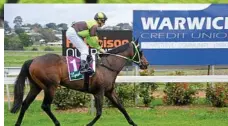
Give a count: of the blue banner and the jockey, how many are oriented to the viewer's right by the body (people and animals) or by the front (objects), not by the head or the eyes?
1

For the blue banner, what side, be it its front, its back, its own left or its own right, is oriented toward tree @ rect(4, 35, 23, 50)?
back

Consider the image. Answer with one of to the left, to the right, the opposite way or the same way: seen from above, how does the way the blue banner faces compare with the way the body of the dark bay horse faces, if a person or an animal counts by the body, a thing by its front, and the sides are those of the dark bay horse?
to the right

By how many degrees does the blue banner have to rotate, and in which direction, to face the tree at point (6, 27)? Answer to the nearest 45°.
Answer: approximately 90° to its right

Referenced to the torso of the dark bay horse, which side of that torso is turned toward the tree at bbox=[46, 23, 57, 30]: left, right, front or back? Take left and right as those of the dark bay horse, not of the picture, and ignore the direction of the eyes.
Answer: left

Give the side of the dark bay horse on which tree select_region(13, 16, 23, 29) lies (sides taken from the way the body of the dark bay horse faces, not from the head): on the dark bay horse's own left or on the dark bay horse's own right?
on the dark bay horse's own left

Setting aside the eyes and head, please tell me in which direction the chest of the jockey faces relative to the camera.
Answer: to the viewer's right

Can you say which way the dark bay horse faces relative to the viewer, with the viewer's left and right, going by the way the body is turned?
facing to the right of the viewer

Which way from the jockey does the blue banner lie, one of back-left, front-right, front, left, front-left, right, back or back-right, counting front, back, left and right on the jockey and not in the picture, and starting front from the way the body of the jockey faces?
front-left

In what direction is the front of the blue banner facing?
toward the camera

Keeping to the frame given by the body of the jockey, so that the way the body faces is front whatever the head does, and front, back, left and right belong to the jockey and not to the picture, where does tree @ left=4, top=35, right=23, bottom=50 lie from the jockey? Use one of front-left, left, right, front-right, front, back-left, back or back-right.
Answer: back-left

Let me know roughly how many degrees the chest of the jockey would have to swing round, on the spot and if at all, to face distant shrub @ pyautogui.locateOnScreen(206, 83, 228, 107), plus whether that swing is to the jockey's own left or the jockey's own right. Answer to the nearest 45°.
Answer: approximately 45° to the jockey's own left
